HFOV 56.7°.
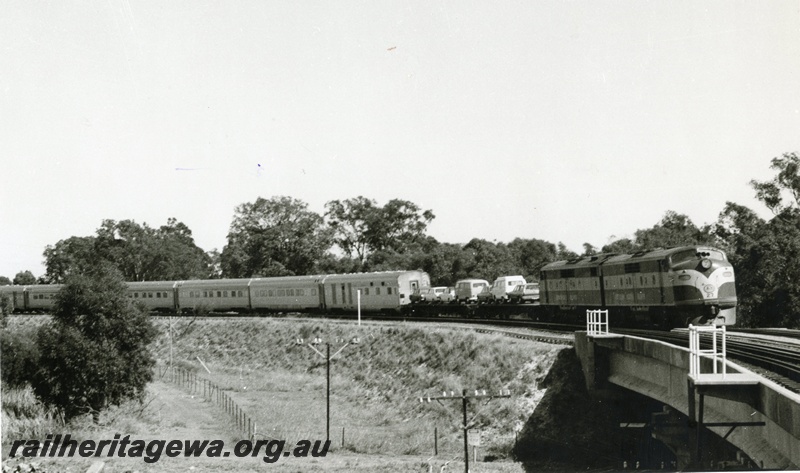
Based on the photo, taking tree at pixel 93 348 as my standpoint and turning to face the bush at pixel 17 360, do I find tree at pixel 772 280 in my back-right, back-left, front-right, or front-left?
back-right

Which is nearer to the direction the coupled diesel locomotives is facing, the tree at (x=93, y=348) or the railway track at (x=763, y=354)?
the railway track

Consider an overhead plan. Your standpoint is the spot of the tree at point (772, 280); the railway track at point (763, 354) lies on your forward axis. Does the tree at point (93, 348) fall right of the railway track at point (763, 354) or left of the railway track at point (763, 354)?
right

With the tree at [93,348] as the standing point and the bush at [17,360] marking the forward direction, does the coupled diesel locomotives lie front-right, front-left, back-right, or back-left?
back-right

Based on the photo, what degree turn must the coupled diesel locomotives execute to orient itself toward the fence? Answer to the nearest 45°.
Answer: approximately 135° to its right

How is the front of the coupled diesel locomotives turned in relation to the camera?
facing the viewer and to the right of the viewer

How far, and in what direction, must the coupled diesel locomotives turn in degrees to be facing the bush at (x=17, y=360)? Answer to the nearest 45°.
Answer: approximately 135° to its right
